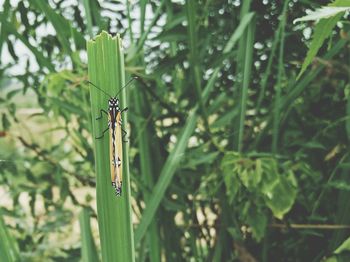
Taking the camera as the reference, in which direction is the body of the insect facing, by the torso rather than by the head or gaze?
away from the camera
